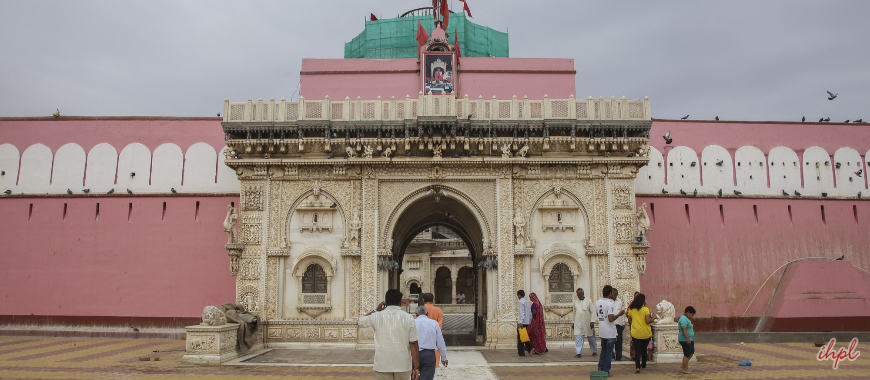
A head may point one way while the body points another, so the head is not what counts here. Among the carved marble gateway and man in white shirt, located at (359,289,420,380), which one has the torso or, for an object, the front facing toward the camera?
the carved marble gateway

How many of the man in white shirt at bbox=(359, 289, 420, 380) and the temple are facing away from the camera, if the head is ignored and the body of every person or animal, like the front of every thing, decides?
1

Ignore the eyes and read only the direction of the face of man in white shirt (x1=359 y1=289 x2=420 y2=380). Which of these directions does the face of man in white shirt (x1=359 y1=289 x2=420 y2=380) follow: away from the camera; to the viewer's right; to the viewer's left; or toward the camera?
away from the camera

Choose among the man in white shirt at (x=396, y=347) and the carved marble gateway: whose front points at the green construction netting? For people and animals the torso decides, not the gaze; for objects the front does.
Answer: the man in white shirt

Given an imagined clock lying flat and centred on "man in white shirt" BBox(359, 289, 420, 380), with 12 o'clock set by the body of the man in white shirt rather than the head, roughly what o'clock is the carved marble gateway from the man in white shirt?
The carved marble gateway is roughly at 12 o'clock from the man in white shirt.

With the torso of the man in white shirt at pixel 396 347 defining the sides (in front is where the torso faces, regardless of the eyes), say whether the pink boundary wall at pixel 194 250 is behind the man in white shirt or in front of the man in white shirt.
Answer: in front

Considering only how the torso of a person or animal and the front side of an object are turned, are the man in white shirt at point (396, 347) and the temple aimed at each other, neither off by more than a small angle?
yes

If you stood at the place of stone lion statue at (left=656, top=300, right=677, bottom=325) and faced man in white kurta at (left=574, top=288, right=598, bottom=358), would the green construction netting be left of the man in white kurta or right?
right

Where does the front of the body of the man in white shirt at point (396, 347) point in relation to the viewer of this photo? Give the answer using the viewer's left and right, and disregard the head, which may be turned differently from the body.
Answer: facing away from the viewer

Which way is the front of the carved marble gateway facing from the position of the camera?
facing the viewer

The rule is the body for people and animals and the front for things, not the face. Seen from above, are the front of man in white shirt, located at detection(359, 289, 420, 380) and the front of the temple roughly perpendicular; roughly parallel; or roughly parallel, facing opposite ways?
roughly parallel, facing opposite ways

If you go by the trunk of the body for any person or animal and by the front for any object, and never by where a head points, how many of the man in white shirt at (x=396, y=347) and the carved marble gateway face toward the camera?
1

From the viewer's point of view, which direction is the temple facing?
toward the camera

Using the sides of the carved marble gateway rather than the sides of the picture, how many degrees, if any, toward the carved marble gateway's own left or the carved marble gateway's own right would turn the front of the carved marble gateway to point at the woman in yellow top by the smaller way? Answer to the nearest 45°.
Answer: approximately 45° to the carved marble gateway's own left

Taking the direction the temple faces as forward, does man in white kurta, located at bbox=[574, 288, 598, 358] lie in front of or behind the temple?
in front
